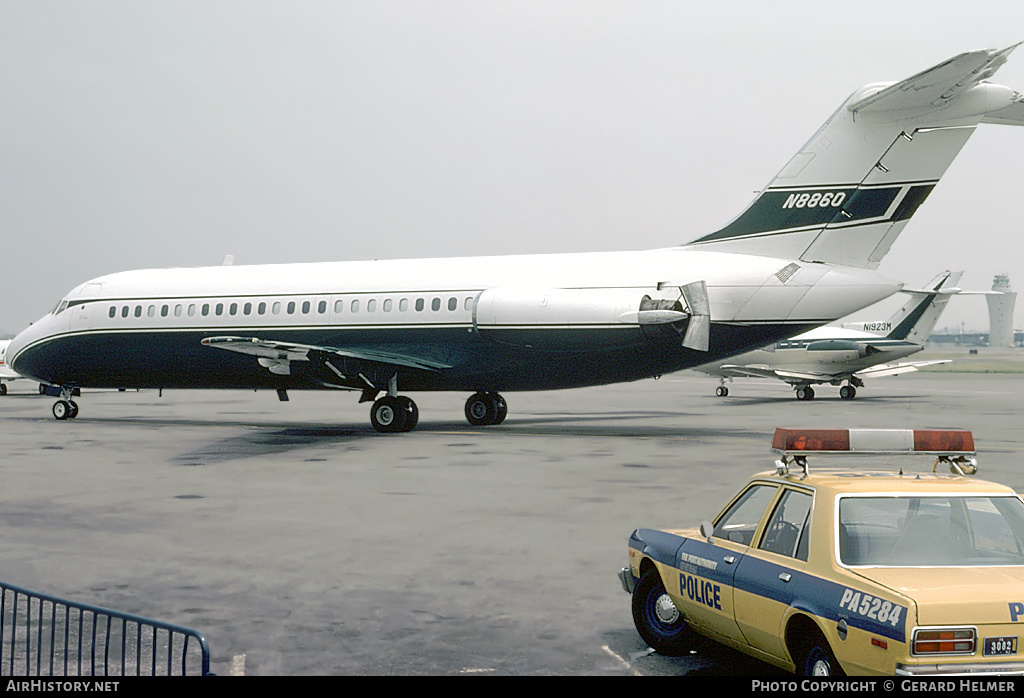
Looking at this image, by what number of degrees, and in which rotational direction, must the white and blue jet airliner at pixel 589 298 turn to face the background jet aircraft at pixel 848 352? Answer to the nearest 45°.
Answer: approximately 90° to its right

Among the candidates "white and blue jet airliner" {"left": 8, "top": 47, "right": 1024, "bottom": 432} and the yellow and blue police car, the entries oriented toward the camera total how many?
0

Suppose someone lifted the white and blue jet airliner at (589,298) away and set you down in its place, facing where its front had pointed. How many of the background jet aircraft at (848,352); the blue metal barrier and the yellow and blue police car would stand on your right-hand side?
1

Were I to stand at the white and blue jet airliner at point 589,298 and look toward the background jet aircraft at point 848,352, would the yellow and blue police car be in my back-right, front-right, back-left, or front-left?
back-right

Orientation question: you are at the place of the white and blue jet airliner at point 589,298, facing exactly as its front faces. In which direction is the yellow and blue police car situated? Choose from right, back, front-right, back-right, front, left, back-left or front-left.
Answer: back-left

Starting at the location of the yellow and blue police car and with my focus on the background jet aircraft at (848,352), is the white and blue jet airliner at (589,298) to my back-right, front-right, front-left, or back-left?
front-left

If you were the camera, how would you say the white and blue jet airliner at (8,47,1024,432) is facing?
facing away from the viewer and to the left of the viewer
